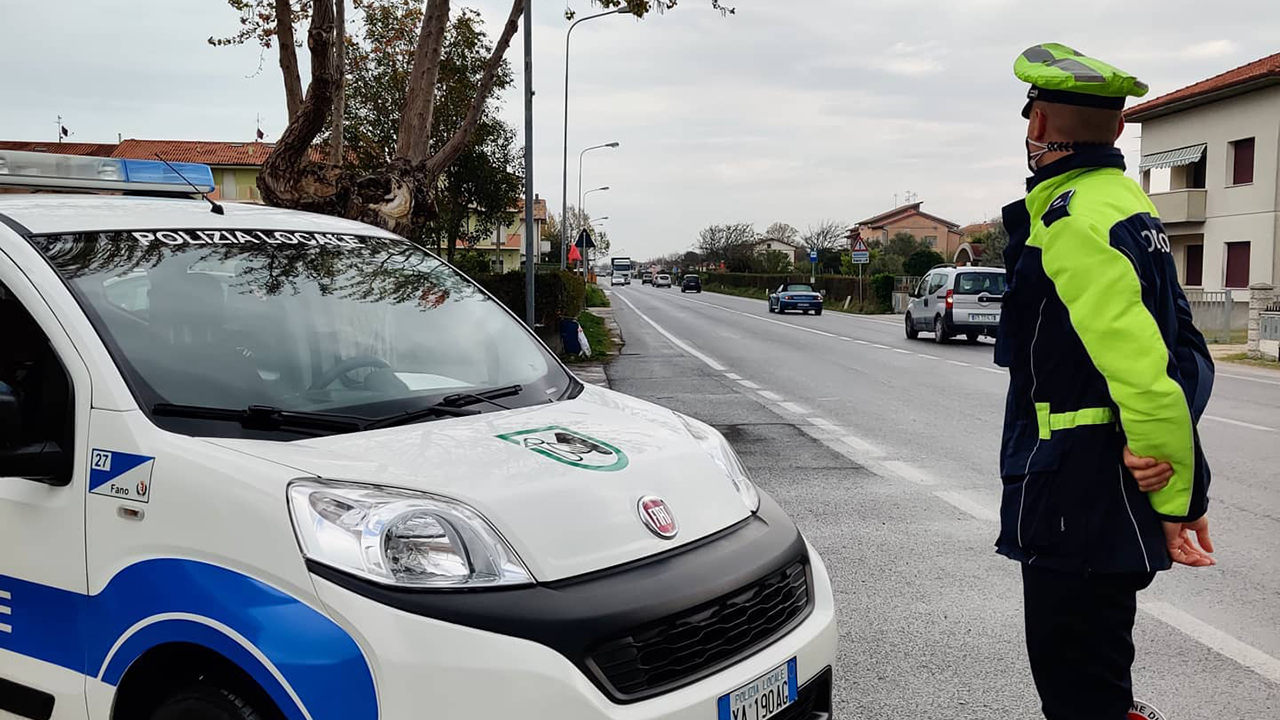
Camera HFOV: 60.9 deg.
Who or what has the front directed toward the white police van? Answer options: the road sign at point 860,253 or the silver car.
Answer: the road sign

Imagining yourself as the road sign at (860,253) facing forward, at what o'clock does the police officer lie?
The police officer is roughly at 12 o'clock from the road sign.

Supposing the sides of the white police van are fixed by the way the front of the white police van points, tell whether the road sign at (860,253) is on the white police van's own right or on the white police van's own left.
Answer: on the white police van's own left

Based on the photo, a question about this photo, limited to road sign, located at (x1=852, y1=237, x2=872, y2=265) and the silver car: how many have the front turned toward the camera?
1

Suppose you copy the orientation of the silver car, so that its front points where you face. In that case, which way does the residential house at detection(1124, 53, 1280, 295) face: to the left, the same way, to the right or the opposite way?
to the left

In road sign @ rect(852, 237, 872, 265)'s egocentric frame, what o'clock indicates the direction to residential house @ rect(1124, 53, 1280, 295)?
The residential house is roughly at 10 o'clock from the road sign.

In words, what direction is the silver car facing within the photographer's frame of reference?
facing away from the viewer and to the left of the viewer

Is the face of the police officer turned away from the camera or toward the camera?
away from the camera

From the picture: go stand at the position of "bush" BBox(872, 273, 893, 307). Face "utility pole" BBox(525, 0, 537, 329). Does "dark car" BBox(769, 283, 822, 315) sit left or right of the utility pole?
right
